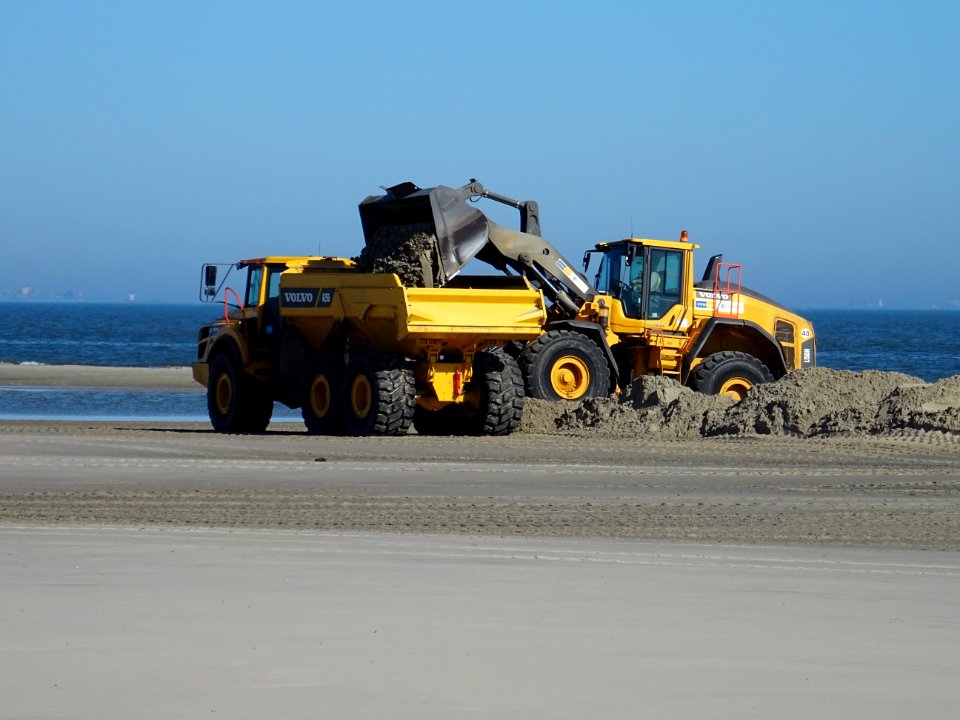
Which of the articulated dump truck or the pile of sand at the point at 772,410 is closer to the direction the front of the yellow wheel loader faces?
the articulated dump truck

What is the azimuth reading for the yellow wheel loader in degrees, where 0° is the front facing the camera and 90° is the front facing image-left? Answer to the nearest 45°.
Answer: approximately 90°

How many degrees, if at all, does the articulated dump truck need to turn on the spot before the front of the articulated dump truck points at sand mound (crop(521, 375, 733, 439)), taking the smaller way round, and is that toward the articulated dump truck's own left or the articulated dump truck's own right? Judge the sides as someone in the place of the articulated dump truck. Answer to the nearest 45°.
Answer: approximately 135° to the articulated dump truck's own right

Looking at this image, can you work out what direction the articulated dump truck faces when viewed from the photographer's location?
facing away from the viewer and to the left of the viewer
